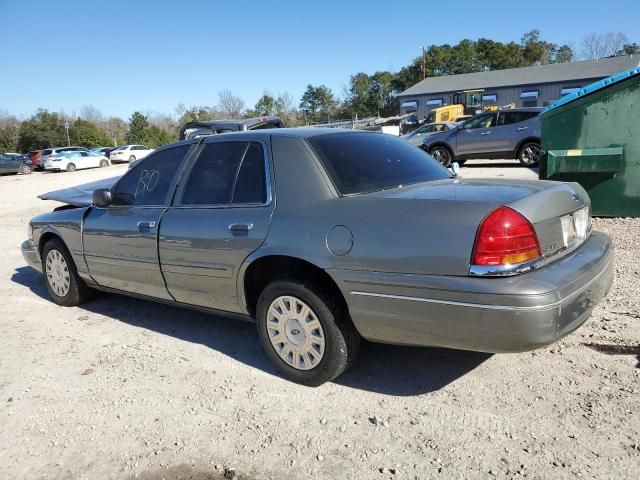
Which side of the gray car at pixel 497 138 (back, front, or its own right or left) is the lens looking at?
left

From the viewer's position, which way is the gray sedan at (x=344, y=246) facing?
facing away from the viewer and to the left of the viewer

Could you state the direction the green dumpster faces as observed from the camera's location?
facing to the left of the viewer
